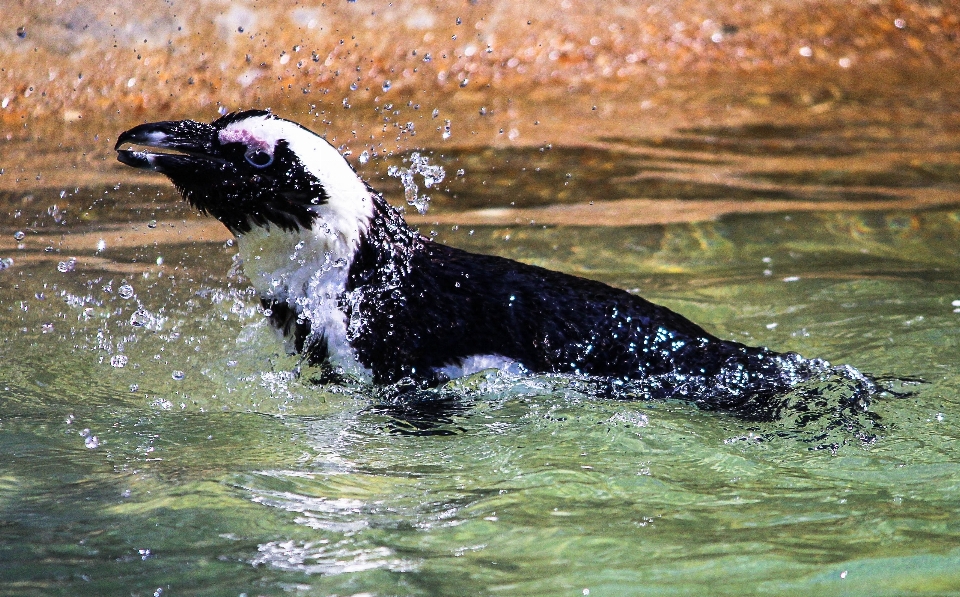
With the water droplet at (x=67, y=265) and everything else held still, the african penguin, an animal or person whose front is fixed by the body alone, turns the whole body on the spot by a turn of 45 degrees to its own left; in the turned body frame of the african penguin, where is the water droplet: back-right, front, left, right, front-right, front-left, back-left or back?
right

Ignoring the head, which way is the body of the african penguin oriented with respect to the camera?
to the viewer's left
